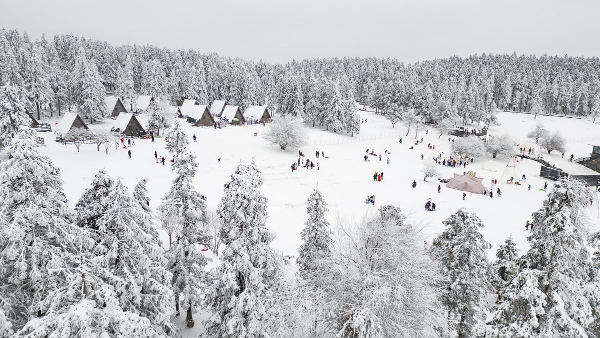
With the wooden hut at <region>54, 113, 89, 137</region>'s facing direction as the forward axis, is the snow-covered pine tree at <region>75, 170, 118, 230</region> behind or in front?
in front

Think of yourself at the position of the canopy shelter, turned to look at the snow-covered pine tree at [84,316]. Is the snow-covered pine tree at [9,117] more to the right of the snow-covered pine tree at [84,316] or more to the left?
right

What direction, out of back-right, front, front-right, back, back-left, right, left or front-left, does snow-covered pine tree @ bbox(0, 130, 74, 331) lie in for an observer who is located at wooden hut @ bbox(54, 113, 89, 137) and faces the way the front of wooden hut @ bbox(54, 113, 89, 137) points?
front-right

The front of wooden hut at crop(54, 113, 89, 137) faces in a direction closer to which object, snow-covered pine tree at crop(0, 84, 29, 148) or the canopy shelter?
the canopy shelter

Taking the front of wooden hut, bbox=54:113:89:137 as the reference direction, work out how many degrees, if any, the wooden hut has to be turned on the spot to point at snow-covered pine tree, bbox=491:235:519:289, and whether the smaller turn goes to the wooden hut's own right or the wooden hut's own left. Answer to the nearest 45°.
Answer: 0° — it already faces it

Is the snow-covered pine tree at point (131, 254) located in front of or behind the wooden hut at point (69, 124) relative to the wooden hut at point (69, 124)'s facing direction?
in front

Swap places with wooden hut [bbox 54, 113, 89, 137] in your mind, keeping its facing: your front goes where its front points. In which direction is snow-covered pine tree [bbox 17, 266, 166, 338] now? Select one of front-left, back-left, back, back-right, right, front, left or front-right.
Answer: front-right

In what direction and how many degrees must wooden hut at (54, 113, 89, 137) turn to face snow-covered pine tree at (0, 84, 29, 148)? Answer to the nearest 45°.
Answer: approximately 45° to its right

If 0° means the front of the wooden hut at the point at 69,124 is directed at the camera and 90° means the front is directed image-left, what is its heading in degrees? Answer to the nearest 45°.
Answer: approximately 315°
